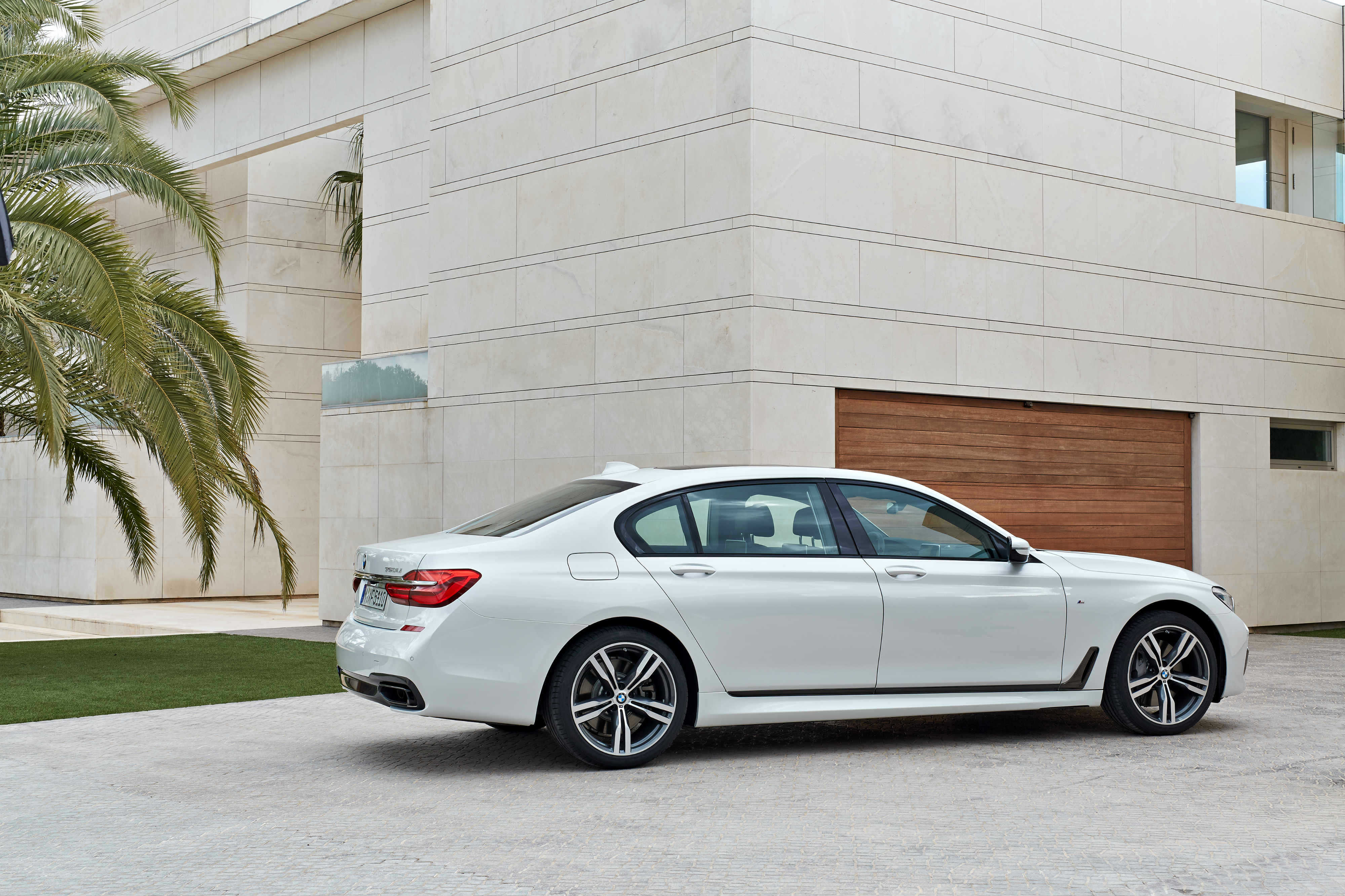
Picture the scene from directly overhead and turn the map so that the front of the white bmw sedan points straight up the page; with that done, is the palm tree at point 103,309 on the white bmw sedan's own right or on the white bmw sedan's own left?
on the white bmw sedan's own left

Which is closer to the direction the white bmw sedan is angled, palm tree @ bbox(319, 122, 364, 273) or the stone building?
the stone building

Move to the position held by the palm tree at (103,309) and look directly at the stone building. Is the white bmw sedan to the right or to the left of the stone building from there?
right

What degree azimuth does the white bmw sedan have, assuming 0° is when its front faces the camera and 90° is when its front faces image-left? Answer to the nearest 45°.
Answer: approximately 225°
